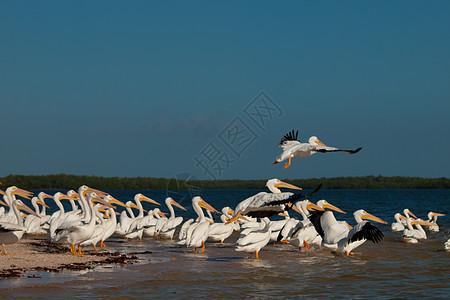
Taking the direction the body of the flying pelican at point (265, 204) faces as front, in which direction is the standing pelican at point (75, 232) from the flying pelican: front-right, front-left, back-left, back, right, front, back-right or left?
back

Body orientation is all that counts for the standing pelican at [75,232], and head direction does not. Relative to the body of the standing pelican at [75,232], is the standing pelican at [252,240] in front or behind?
in front

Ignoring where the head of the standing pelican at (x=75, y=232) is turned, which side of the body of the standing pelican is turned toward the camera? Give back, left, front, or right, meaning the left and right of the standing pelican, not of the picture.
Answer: right

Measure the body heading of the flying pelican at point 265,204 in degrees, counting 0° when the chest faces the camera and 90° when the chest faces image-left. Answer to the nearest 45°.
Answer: approximately 270°

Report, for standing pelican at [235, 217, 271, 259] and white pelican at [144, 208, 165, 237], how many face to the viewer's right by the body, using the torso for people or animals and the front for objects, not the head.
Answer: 2

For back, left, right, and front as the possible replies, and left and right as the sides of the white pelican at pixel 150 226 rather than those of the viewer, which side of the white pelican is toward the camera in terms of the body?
right

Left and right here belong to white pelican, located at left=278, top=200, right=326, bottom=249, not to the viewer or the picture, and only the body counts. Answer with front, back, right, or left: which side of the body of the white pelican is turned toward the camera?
right

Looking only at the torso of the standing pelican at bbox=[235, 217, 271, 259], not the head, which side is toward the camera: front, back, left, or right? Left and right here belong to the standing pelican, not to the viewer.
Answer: right

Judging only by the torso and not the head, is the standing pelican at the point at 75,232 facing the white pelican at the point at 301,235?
yes
